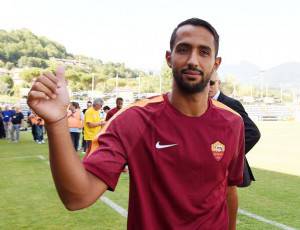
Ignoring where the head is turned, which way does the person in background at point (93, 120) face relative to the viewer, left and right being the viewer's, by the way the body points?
facing the viewer and to the right of the viewer

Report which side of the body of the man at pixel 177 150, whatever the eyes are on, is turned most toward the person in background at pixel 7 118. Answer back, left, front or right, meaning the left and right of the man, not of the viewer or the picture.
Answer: back

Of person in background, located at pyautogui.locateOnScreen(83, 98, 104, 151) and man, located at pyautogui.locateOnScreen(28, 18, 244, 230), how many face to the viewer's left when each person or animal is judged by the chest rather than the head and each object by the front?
0

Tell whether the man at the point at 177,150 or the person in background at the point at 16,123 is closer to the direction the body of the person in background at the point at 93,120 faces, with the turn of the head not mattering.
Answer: the man

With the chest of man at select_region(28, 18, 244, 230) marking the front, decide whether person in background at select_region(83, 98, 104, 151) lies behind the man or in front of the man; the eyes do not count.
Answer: behind

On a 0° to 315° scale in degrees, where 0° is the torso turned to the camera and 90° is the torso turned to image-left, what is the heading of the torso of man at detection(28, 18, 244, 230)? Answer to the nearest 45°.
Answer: approximately 0°

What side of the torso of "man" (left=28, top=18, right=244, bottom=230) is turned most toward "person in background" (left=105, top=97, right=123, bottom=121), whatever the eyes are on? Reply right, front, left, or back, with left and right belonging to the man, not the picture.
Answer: back
